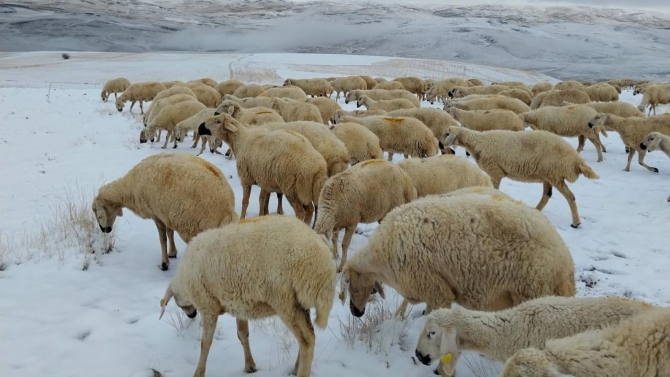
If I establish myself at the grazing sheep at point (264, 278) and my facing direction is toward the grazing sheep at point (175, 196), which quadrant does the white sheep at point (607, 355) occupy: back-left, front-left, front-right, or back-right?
back-right

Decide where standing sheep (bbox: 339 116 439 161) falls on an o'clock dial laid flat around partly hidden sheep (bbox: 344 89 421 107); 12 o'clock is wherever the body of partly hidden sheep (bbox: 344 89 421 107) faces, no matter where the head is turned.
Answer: standing sheep (bbox: 339 116 439 161) is roughly at 9 o'clock from partly hidden sheep (bbox: 344 89 421 107).

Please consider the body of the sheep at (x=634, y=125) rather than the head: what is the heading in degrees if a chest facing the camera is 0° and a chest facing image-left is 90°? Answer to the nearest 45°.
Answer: approximately 90°

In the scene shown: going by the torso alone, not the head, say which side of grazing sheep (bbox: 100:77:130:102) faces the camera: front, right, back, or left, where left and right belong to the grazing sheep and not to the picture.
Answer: left

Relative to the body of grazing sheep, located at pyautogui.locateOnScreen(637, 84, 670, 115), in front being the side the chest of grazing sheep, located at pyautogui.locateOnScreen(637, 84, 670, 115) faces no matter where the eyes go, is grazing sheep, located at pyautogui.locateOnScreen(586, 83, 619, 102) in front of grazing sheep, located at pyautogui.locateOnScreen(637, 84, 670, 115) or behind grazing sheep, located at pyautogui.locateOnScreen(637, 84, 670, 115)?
in front

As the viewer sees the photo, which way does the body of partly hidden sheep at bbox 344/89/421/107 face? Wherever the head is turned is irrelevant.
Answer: to the viewer's left

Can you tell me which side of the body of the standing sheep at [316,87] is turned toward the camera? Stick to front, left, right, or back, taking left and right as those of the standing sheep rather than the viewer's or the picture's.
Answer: left

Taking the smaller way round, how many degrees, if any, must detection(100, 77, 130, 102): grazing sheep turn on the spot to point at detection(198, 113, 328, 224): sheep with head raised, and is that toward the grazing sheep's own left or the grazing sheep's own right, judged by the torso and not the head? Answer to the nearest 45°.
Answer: approximately 90° to the grazing sheep's own left

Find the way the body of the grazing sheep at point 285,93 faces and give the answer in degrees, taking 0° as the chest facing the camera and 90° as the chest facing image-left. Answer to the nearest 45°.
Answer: approximately 90°

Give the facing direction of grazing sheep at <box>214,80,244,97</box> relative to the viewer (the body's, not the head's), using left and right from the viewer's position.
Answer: facing to the left of the viewer

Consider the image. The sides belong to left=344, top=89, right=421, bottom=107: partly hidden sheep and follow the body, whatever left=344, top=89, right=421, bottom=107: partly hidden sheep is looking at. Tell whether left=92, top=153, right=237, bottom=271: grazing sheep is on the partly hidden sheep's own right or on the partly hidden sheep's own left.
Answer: on the partly hidden sheep's own left

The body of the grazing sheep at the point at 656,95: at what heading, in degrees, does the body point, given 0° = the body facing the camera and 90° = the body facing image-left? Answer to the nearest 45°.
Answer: approximately 90°

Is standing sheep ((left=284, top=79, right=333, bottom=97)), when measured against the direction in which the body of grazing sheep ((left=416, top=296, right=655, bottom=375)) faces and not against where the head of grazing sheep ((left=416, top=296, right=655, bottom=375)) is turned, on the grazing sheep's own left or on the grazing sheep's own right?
on the grazing sheep's own right

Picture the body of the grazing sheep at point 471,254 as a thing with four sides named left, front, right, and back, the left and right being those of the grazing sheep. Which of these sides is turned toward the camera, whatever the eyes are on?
left

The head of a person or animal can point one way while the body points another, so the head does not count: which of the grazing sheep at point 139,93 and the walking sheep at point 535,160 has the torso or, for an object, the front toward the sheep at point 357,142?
the walking sheep at point 535,160
